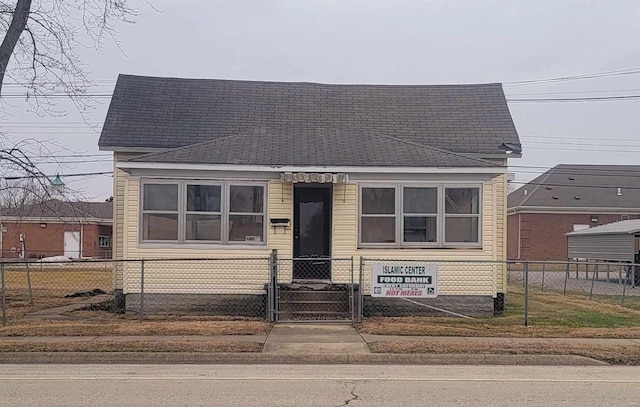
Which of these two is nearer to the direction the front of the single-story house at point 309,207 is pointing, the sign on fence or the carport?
the sign on fence

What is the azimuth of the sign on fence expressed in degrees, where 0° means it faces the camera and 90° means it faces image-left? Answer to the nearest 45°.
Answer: approximately 0°

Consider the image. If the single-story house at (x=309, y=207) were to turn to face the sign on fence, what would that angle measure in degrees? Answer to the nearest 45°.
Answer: approximately 45° to its left

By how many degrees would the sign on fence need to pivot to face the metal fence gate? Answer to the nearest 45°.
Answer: approximately 135° to its right

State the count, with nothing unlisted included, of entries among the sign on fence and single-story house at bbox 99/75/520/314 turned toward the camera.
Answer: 2

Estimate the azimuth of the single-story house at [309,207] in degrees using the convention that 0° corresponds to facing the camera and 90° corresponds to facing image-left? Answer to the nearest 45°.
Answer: approximately 0°

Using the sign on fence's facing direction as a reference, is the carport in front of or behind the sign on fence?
behind
